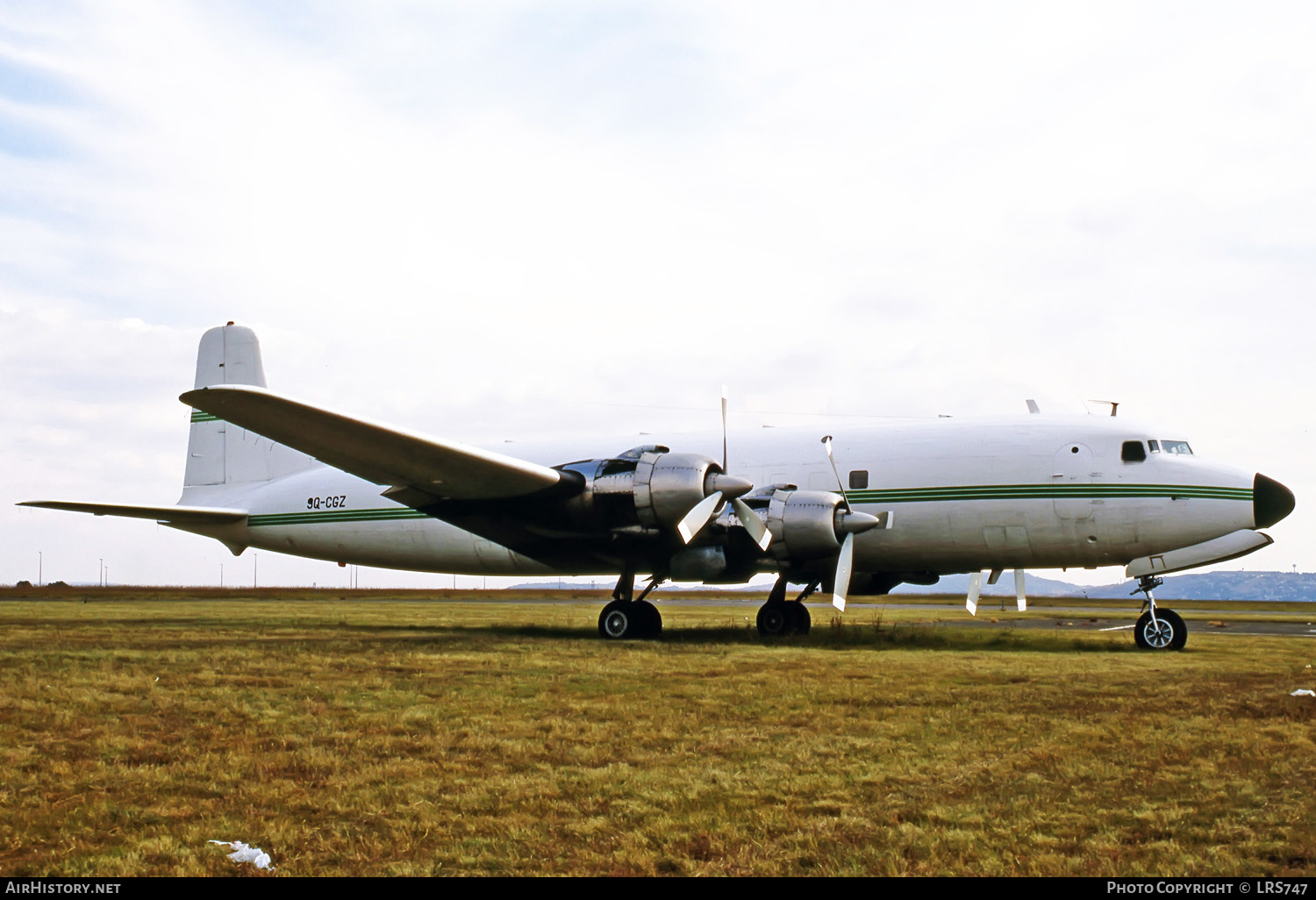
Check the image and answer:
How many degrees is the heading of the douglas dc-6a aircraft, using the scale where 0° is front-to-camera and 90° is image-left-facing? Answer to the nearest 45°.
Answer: approximately 315°

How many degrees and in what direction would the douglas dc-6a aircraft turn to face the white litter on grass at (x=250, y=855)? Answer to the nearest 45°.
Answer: approximately 45° to its right
